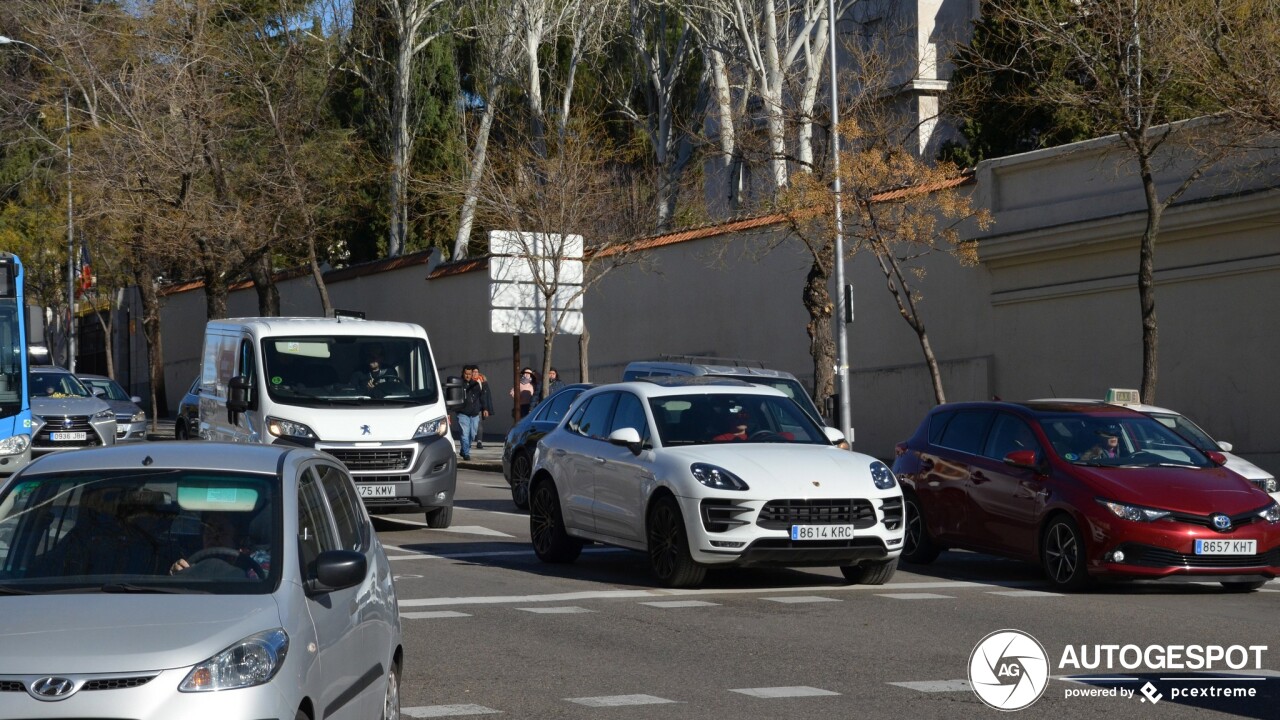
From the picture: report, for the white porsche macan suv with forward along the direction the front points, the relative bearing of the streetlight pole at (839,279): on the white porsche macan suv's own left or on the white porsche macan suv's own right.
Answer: on the white porsche macan suv's own left

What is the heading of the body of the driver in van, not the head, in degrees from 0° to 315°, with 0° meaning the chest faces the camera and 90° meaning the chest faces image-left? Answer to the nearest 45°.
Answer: approximately 0°

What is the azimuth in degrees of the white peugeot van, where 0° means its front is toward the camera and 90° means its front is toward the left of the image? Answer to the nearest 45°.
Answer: approximately 315°

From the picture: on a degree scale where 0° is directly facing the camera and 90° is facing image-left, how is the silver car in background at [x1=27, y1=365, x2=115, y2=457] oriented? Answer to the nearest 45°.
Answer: approximately 315°

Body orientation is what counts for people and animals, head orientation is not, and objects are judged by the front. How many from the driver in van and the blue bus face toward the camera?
2
